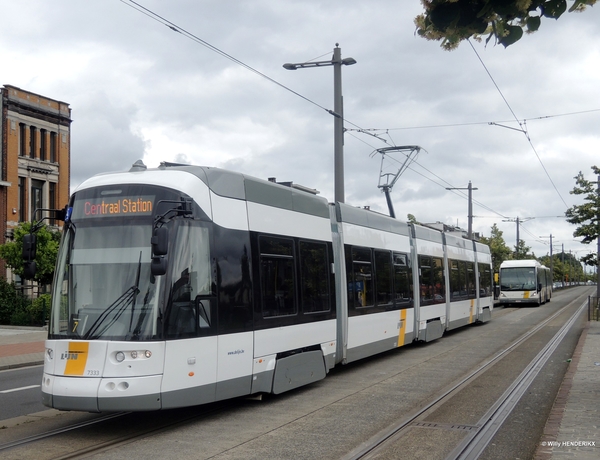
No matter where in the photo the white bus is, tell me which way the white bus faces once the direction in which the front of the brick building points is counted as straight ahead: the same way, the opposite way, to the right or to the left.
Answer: to the right

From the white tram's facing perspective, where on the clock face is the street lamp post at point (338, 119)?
The street lamp post is roughly at 5 o'clock from the white tram.

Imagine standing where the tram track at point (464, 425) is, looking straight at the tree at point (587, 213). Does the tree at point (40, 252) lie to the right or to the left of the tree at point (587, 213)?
left

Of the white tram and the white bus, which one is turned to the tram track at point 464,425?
the white bus

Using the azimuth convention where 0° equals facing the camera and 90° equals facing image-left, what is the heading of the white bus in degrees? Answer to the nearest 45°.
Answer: approximately 0°

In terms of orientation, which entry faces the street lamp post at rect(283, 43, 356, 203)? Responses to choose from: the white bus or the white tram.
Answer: the white bus

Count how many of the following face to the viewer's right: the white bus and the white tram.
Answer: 0

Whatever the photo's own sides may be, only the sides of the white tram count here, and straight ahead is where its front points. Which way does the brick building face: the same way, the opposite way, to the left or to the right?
to the left

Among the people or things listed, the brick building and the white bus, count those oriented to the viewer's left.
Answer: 0

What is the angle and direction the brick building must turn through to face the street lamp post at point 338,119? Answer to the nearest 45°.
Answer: approximately 45° to its right

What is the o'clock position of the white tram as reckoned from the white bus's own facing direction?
The white tram is roughly at 12 o'clock from the white bus.
